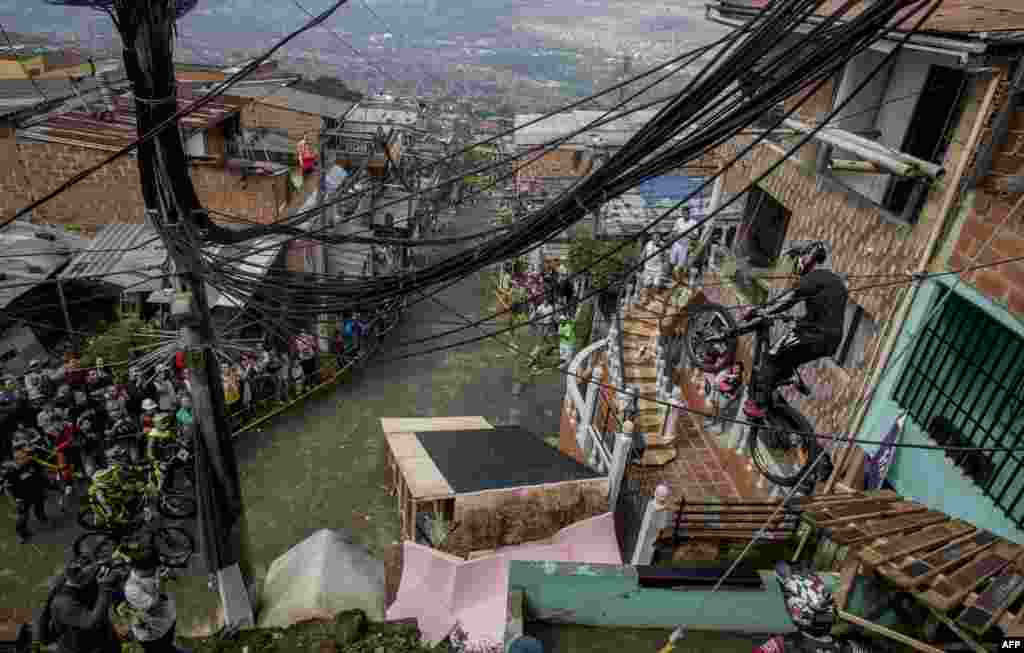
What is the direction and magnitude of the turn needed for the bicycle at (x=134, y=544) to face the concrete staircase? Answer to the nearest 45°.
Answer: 0° — it already faces it

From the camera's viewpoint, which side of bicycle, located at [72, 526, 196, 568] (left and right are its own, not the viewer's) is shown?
right

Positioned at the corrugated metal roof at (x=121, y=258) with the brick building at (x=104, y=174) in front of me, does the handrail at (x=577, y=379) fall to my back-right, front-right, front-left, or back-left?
back-right

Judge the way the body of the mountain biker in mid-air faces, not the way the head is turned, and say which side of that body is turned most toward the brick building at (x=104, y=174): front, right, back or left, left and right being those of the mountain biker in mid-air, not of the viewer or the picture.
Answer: front

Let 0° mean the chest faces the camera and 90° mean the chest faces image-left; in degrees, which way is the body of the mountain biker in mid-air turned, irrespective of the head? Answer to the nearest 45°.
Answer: approximately 90°

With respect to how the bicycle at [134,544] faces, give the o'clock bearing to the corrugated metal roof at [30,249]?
The corrugated metal roof is roughly at 9 o'clock from the bicycle.

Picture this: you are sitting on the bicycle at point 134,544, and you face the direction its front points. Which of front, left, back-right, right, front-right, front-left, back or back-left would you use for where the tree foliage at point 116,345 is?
left

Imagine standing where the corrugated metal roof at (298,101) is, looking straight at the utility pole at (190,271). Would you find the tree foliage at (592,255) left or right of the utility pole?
left

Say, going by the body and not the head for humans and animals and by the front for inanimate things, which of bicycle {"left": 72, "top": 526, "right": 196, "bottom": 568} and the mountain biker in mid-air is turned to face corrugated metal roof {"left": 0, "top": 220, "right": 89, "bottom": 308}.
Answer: the mountain biker in mid-air

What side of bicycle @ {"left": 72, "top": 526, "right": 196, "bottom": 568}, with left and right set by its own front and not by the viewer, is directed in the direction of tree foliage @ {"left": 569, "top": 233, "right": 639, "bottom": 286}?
left

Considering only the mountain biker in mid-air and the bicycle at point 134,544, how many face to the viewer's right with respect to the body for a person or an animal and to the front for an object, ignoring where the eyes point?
1
